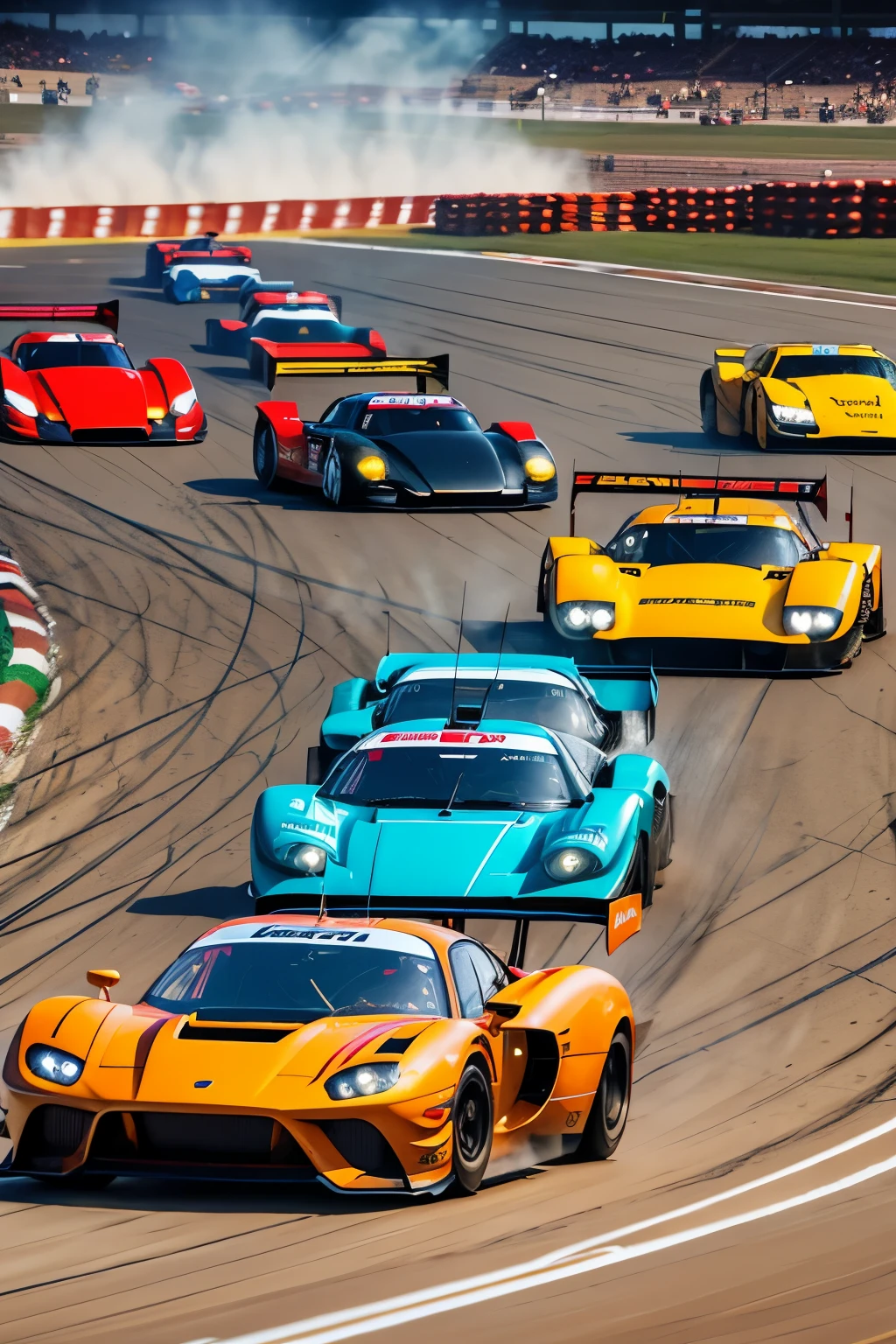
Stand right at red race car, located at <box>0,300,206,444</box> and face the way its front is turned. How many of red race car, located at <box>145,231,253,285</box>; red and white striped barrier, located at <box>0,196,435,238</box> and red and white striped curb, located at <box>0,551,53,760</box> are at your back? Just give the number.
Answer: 2

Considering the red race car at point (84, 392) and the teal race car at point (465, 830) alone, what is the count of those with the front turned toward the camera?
2

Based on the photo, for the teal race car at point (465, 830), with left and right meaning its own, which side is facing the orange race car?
front

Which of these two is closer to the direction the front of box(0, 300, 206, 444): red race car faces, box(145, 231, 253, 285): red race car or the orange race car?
the orange race car

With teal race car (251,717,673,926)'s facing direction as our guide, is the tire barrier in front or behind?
behind

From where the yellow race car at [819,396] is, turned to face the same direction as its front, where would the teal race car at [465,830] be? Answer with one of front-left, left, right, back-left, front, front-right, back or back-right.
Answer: front-right

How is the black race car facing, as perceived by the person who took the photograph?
facing the viewer and to the right of the viewer

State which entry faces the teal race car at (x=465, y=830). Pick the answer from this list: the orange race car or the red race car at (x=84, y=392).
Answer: the red race car

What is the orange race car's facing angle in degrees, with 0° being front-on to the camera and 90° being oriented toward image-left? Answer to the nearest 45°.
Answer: approximately 45°

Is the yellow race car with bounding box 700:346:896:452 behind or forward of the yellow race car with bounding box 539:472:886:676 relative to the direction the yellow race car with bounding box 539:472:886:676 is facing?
behind

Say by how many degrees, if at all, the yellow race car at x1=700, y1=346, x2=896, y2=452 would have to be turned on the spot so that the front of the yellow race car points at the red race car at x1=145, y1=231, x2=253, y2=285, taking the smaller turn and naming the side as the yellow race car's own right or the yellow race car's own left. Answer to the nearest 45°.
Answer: approximately 180°

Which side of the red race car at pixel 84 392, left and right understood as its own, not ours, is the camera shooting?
front

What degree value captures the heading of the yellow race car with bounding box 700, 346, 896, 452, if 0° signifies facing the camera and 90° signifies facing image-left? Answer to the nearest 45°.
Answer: approximately 315°

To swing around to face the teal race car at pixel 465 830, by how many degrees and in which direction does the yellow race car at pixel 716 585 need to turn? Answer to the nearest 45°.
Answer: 0° — it already faces it

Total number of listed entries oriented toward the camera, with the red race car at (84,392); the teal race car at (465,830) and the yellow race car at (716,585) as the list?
3

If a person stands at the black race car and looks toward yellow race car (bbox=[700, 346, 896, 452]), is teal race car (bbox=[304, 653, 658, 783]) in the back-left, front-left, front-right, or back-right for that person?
back-right
